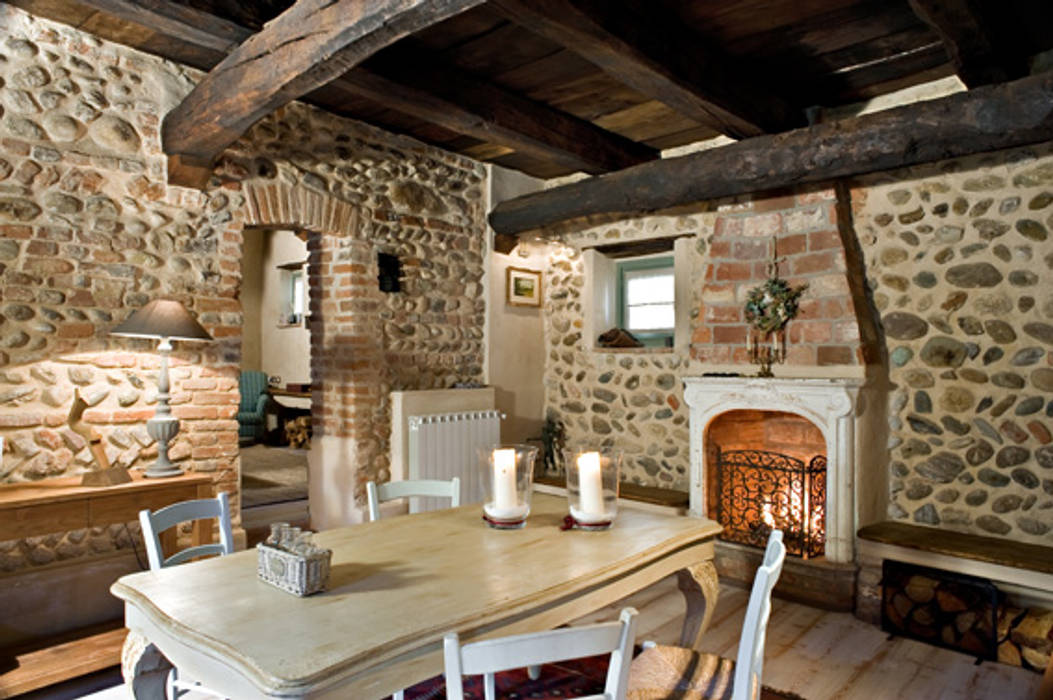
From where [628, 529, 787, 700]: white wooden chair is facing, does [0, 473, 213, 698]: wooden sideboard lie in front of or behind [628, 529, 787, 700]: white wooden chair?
in front

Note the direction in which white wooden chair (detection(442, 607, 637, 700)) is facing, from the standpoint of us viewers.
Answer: facing away from the viewer and to the left of the viewer

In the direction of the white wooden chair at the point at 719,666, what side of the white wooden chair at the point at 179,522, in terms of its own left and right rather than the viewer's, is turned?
front

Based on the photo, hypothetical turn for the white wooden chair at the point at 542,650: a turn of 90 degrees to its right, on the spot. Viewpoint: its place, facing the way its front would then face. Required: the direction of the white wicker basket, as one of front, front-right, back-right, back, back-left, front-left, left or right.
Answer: left

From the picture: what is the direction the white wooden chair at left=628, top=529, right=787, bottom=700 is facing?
to the viewer's left

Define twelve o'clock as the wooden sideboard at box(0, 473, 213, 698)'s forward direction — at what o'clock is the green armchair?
The green armchair is roughly at 8 o'clock from the wooden sideboard.

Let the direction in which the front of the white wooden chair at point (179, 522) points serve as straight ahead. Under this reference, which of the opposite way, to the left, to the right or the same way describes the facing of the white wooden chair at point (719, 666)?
the opposite way

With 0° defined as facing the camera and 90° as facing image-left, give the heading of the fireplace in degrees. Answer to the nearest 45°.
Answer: approximately 45°

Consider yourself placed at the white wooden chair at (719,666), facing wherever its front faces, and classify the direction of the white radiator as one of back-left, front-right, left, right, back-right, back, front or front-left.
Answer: front-right

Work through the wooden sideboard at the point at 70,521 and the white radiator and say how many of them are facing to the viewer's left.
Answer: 0

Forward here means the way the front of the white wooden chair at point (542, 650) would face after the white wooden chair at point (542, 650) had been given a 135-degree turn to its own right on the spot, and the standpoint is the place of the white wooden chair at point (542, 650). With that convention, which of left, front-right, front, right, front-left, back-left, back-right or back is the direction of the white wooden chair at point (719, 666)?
front-left

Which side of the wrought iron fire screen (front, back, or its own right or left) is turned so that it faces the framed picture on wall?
right

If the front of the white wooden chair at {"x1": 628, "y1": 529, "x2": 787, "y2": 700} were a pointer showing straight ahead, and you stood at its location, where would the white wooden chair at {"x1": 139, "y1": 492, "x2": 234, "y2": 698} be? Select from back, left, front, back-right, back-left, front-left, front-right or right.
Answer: front

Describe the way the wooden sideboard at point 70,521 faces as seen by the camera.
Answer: facing the viewer and to the right of the viewer
